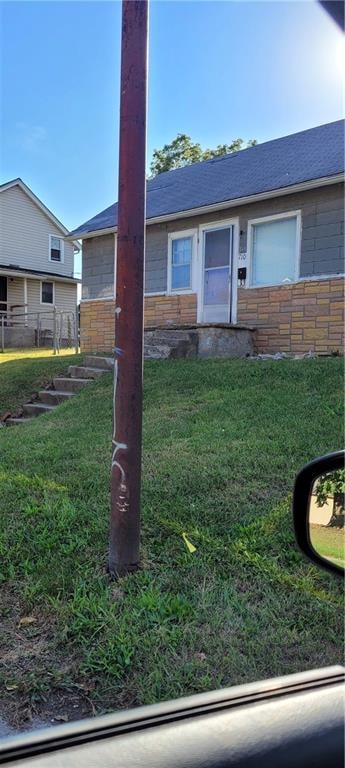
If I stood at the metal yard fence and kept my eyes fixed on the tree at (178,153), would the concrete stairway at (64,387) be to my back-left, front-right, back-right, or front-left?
back-right

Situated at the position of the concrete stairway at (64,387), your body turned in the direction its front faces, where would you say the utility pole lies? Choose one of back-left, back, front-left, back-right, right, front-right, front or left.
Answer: front-left

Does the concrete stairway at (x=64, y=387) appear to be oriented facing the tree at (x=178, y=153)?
no

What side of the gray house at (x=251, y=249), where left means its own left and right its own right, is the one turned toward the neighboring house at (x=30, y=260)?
right

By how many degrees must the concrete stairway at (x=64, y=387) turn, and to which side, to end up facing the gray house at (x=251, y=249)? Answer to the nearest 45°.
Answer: approximately 180°

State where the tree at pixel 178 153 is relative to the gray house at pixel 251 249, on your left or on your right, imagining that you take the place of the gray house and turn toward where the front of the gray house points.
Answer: on your right

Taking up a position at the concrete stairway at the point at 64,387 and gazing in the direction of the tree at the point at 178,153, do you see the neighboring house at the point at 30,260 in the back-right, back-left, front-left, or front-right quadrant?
front-left

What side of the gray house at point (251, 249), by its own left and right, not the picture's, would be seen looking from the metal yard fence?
right

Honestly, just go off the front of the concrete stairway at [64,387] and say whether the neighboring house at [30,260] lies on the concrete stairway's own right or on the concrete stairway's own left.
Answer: on the concrete stairway's own right

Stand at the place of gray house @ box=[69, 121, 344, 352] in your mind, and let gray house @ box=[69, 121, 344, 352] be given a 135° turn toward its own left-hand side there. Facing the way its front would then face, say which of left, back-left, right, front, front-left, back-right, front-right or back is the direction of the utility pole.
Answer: right

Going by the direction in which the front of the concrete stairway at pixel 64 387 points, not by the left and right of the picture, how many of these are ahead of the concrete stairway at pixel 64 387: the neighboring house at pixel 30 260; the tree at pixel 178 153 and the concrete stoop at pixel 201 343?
0

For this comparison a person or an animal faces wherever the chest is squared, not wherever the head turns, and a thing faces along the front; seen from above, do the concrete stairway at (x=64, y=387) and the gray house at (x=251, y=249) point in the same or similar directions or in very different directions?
same or similar directions

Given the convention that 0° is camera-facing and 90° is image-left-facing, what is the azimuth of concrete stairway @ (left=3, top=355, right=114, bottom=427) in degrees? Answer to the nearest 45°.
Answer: approximately 45°

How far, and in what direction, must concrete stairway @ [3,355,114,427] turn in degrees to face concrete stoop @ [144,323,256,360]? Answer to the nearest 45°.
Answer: approximately 135° to its left

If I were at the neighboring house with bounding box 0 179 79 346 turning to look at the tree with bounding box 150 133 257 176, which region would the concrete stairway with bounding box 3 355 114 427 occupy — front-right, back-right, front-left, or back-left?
back-right

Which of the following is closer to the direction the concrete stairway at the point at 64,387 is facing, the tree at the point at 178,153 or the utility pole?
the utility pole

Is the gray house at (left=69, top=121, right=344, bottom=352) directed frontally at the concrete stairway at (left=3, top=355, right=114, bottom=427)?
yes

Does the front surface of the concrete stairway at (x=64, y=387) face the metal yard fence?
no

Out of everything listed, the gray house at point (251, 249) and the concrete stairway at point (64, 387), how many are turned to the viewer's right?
0
